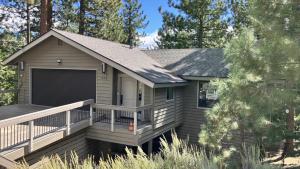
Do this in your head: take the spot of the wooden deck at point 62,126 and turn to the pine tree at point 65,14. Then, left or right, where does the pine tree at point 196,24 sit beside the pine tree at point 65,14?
right

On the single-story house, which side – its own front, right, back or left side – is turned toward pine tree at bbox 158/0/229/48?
back

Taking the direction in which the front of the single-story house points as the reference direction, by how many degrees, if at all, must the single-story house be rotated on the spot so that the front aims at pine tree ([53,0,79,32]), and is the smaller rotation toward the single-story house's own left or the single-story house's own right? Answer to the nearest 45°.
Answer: approximately 135° to the single-story house's own right

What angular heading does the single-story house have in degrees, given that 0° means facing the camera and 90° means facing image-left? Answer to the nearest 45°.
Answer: approximately 45°

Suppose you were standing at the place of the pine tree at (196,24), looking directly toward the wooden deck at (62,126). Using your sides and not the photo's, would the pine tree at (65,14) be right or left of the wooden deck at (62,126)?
right

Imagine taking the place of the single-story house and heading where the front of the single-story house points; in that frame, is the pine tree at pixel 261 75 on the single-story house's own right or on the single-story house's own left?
on the single-story house's own left

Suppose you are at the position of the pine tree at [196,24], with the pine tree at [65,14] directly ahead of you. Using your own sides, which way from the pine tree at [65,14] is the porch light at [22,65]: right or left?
left
